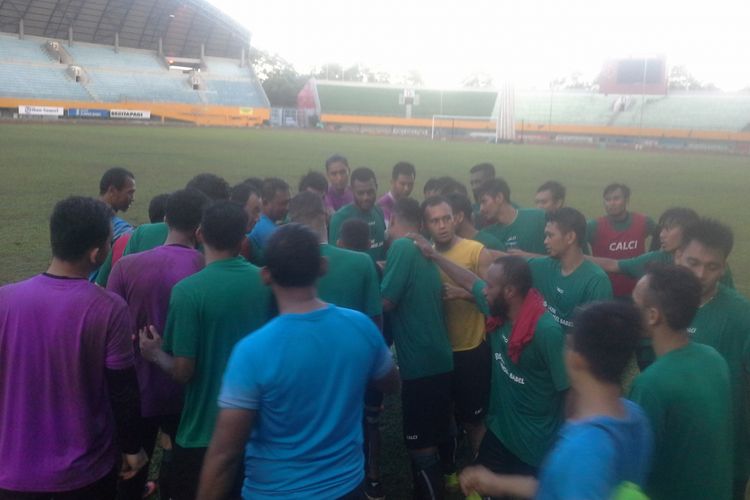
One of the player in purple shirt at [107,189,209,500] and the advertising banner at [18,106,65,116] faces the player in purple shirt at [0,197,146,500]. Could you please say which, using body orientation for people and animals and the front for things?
the advertising banner

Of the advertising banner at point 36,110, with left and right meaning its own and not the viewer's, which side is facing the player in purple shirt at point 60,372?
front

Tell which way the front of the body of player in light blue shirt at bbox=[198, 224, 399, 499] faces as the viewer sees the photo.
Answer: away from the camera

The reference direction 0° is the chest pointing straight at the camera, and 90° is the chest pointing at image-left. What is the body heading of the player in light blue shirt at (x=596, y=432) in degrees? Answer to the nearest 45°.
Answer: approximately 135°

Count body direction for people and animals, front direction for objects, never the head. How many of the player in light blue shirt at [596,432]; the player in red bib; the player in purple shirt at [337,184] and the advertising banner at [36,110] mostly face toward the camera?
3

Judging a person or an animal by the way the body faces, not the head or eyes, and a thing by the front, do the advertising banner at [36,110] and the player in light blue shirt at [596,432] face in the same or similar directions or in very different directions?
very different directions

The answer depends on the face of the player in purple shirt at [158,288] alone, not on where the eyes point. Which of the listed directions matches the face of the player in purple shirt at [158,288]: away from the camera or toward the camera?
away from the camera

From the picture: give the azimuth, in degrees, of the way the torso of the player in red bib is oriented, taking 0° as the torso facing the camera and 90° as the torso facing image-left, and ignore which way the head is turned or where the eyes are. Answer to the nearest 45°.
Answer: approximately 0°

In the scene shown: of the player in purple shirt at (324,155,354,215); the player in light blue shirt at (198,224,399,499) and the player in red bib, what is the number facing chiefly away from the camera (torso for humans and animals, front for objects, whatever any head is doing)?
1

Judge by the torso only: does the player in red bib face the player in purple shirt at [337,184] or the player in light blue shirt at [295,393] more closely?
the player in light blue shirt

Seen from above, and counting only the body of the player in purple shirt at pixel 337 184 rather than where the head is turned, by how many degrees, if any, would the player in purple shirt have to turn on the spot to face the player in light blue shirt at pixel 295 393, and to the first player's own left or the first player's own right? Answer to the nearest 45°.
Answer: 0° — they already face them

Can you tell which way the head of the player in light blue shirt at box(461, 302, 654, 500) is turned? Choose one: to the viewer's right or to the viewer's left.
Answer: to the viewer's left

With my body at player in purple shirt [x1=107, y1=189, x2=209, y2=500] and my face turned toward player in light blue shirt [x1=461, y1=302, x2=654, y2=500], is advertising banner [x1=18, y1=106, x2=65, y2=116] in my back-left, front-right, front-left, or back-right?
back-left

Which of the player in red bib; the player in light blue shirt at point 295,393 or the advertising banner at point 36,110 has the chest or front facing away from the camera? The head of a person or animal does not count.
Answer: the player in light blue shirt

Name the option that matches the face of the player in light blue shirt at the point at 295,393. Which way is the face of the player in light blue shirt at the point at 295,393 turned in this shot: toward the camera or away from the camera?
away from the camera
